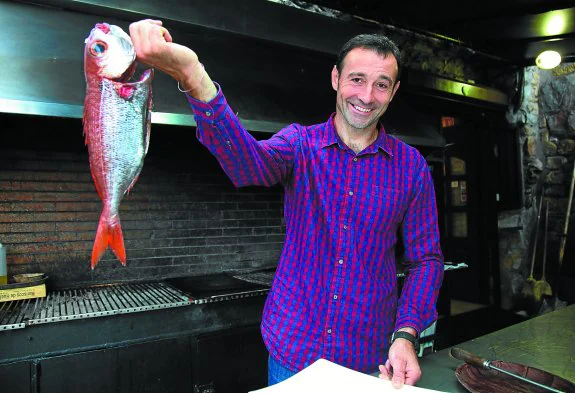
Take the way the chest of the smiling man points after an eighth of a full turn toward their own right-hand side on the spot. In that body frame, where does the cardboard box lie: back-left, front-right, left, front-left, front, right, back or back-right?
right

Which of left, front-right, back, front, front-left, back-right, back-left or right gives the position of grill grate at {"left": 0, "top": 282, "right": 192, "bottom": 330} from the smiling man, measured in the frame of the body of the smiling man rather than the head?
back-right

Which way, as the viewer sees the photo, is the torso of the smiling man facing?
toward the camera

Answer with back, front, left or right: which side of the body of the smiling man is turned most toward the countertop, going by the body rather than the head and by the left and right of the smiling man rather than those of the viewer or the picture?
left
